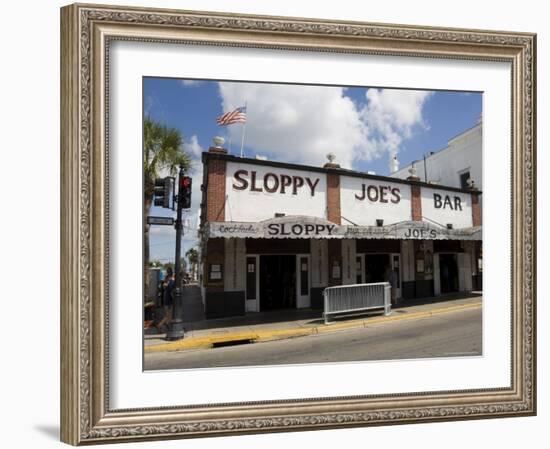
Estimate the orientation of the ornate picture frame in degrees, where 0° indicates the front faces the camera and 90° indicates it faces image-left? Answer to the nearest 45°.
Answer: approximately 315°
